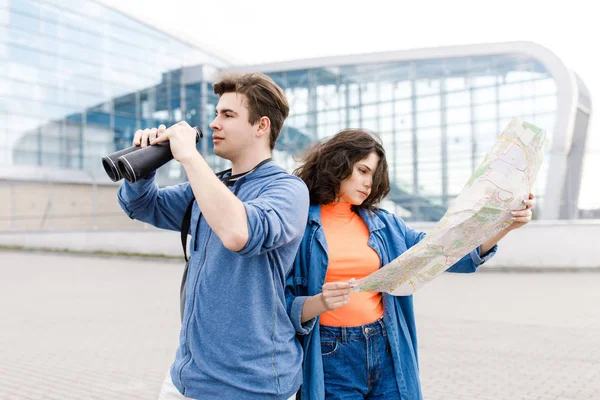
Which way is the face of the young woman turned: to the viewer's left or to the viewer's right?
to the viewer's right

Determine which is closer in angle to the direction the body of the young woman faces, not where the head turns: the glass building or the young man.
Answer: the young man

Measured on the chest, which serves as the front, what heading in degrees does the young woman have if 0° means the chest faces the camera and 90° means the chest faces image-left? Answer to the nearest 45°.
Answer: approximately 315°

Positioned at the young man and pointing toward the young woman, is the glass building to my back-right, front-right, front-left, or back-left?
front-left

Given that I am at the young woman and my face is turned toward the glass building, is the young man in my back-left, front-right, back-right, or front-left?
back-left

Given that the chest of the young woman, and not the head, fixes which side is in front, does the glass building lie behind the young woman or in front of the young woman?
behind

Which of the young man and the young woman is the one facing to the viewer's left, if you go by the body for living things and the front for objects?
the young man

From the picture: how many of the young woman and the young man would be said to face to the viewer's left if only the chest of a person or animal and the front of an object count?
1

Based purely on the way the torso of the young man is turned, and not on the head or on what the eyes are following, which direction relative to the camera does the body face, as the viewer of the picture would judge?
to the viewer's left

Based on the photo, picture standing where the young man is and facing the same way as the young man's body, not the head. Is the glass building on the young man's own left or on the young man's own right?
on the young man's own right

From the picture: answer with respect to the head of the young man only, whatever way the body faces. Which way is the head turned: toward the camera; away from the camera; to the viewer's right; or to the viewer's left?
to the viewer's left
